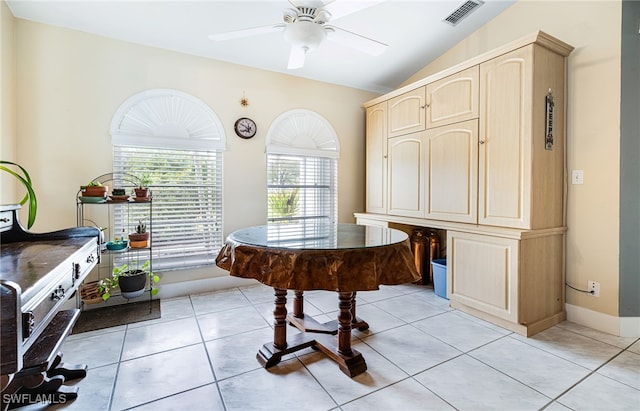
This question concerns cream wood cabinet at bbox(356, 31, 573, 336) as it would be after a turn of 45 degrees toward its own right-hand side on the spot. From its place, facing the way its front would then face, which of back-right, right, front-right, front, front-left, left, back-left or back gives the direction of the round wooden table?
front-left

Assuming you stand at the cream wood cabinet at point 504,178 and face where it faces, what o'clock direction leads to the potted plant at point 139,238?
The potted plant is roughly at 1 o'clock from the cream wood cabinet.

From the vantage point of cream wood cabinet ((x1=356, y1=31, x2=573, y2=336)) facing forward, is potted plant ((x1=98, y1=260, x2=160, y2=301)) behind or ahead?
ahead

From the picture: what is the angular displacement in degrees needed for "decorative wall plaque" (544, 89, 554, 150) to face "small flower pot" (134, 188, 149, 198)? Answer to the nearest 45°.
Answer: approximately 90° to its right

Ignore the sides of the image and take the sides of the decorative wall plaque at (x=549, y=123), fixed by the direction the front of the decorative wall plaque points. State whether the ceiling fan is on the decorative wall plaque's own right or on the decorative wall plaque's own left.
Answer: on the decorative wall plaque's own right

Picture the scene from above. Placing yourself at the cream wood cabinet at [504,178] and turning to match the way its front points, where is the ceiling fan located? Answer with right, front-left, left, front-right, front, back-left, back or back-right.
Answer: front

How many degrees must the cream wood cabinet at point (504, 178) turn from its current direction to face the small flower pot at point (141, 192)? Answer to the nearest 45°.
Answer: approximately 45° to its right

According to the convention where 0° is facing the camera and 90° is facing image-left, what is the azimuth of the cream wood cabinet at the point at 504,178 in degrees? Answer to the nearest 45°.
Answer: approximately 45°
